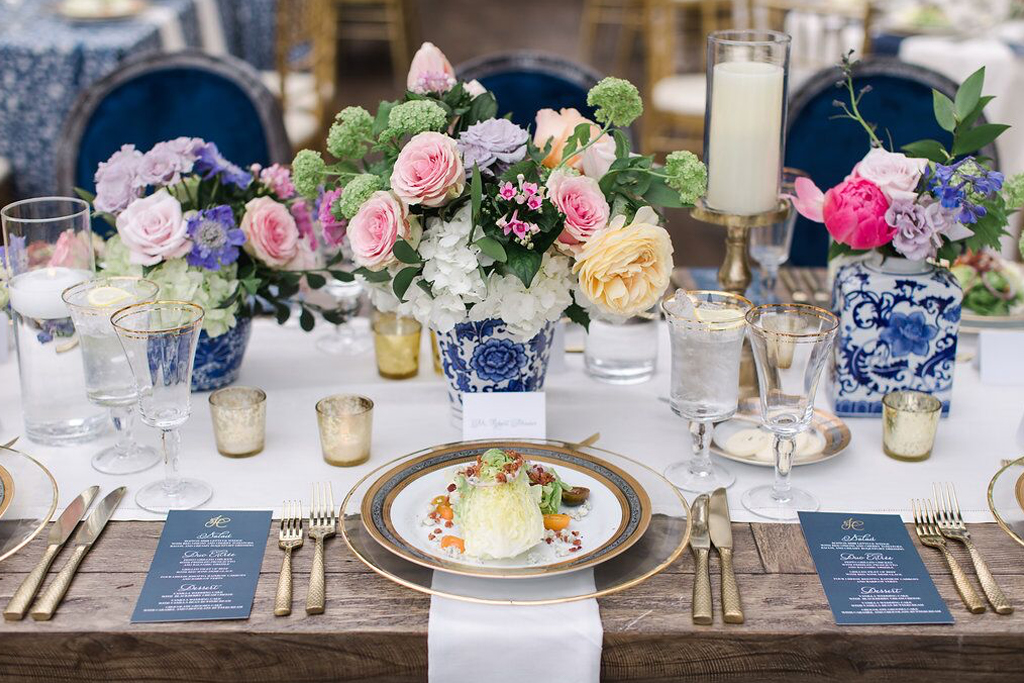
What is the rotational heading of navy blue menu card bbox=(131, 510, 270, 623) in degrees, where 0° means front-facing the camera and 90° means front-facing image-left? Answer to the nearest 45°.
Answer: approximately 0°

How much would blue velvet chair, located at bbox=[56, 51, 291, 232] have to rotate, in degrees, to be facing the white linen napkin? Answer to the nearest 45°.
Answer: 0° — it already faces it

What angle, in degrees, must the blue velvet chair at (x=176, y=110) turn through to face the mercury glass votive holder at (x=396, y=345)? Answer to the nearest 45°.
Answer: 0° — it already faces it
